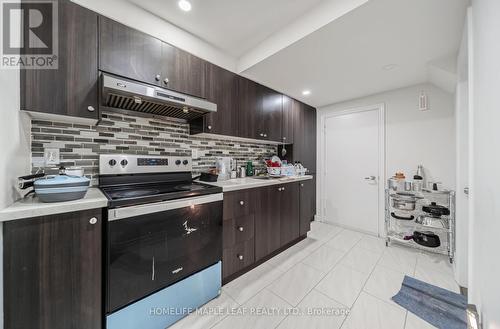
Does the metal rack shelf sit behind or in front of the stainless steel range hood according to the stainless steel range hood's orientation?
in front

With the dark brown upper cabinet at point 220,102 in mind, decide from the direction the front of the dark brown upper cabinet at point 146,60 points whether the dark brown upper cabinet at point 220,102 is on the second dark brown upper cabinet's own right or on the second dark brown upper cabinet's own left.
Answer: on the second dark brown upper cabinet's own left

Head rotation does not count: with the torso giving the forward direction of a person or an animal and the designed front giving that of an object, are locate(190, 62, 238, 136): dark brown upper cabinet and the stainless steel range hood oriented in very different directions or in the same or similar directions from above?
same or similar directions

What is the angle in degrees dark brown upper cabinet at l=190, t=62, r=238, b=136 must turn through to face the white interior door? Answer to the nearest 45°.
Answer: approximately 45° to its left

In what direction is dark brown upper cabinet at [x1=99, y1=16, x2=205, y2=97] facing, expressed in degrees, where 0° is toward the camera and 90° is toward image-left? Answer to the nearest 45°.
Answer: approximately 315°

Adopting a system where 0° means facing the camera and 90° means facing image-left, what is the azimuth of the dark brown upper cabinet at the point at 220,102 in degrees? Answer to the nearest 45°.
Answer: approximately 315°

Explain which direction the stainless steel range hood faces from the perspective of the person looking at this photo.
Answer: facing the viewer and to the right of the viewer

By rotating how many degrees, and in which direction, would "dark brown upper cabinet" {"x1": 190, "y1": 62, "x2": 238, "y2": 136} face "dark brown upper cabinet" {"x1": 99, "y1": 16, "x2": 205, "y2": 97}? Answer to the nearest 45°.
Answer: approximately 90° to its right

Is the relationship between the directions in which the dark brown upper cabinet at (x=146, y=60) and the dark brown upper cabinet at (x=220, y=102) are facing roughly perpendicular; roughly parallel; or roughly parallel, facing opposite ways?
roughly parallel

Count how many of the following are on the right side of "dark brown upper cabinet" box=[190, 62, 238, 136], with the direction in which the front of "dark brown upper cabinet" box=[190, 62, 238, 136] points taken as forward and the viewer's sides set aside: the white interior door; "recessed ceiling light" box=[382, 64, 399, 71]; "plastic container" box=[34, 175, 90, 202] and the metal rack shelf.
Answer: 1

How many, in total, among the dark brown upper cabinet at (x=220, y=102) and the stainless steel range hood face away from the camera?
0

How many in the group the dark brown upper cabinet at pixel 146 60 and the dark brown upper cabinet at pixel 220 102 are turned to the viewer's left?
0

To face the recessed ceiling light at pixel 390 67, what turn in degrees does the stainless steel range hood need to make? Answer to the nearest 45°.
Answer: approximately 45° to its left

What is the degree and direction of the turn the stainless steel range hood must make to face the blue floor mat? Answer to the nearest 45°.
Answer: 0° — it already faces it
